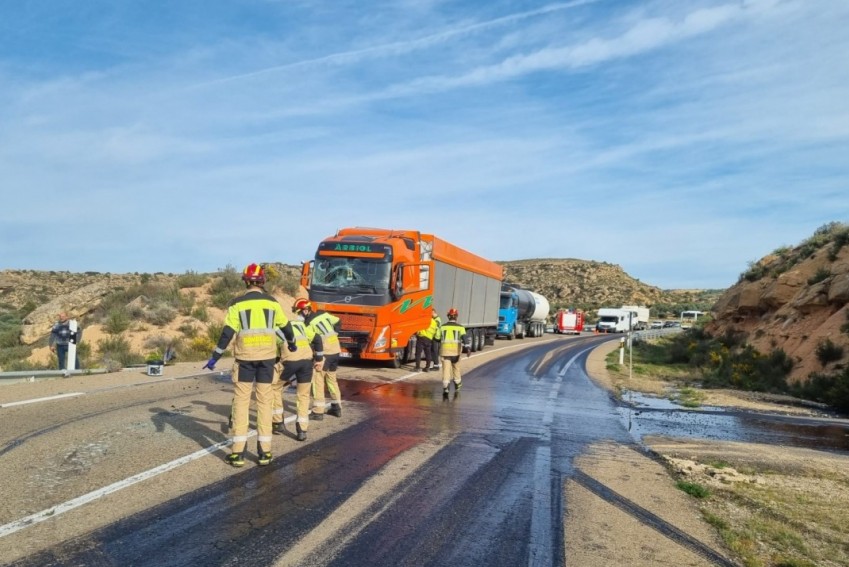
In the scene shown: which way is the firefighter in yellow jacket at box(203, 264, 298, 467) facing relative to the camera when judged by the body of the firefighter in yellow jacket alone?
away from the camera

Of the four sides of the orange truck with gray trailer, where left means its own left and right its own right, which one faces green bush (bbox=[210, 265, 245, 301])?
right

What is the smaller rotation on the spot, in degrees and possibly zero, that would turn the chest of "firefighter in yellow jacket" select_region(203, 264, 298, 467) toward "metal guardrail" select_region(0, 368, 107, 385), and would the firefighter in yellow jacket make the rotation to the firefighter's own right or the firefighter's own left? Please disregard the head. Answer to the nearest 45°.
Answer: approximately 45° to the firefighter's own left

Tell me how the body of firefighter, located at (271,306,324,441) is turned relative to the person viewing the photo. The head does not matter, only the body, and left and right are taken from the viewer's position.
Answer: facing away from the viewer and to the left of the viewer

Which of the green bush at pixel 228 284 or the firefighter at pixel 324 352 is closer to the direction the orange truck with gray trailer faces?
the firefighter

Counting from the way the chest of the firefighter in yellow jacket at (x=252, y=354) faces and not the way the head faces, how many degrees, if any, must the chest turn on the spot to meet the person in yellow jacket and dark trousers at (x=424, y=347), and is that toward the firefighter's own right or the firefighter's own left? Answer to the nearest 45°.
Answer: approximately 45° to the firefighter's own right

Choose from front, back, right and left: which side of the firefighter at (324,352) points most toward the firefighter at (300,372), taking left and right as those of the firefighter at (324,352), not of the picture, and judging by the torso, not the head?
left

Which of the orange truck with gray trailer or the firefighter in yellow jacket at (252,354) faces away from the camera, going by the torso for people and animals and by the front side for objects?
the firefighter in yellow jacket

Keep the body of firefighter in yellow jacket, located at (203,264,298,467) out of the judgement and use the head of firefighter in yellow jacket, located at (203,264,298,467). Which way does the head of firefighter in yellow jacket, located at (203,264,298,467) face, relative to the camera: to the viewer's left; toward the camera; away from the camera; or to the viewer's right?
away from the camera
